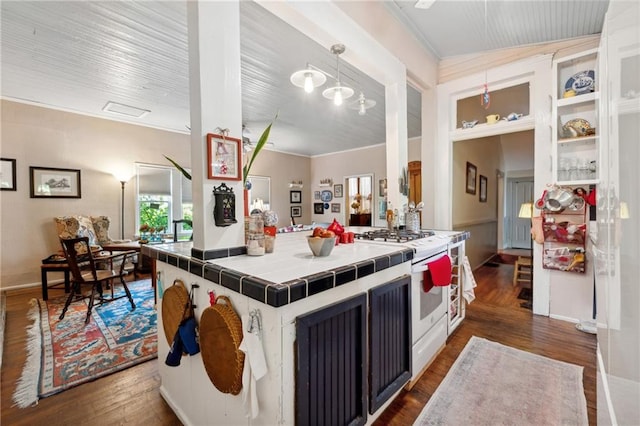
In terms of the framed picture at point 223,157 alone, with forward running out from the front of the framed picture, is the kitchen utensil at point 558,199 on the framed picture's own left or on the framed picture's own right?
on the framed picture's own left

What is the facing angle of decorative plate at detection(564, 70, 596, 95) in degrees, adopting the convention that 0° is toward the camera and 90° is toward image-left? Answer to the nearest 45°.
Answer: approximately 0°

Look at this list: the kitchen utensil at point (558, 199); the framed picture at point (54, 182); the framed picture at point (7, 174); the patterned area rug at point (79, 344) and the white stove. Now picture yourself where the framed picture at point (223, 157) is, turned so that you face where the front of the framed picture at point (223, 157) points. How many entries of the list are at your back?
3

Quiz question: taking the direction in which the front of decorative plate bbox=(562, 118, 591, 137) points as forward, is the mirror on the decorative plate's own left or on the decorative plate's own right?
on the decorative plate's own right

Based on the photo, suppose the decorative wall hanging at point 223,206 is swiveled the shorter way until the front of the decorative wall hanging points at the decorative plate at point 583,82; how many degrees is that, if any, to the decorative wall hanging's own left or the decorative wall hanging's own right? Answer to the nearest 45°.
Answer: approximately 45° to the decorative wall hanging's own left

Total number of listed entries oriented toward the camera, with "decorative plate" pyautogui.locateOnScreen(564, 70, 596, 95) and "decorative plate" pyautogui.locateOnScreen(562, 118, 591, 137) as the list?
2

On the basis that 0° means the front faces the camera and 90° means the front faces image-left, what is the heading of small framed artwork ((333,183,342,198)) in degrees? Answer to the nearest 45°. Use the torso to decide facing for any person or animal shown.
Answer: approximately 45°
